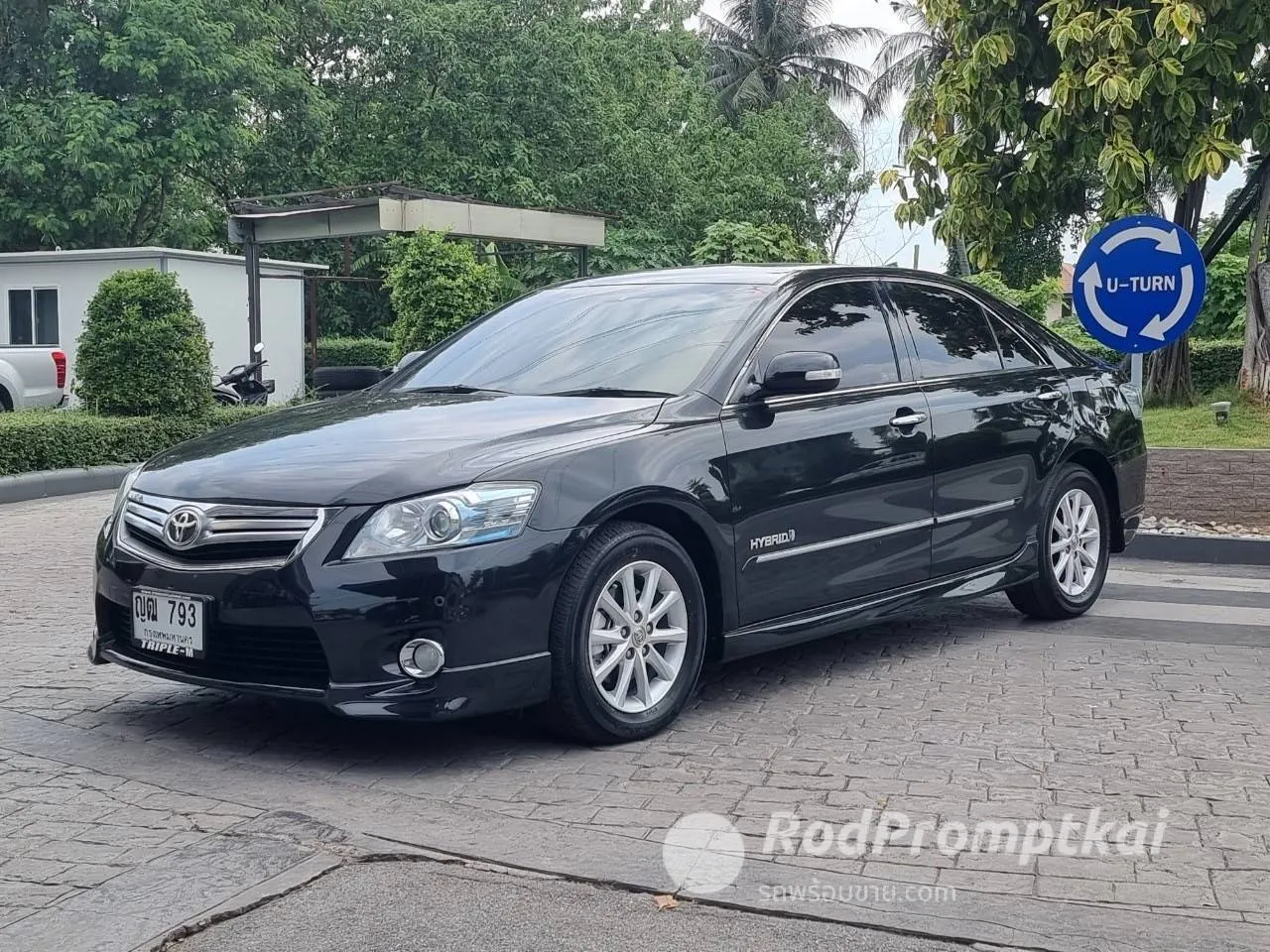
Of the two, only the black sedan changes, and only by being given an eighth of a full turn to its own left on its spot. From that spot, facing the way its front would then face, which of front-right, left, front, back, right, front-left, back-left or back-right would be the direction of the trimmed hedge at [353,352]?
back

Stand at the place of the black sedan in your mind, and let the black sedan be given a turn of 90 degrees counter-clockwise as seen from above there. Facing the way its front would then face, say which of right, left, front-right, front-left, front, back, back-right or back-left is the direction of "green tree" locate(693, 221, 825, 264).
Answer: back-left

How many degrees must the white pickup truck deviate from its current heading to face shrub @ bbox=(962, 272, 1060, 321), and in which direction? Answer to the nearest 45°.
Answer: approximately 180°

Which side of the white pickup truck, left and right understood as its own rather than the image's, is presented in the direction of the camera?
left

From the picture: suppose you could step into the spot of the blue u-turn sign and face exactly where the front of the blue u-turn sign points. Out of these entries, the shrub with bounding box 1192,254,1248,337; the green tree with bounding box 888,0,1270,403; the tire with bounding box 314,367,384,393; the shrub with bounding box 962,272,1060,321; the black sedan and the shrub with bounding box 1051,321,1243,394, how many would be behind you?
4

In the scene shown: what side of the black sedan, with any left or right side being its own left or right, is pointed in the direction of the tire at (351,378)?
right

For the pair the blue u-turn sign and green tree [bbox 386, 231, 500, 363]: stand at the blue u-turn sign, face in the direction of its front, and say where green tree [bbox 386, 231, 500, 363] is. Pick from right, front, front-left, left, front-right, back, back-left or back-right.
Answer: back-right

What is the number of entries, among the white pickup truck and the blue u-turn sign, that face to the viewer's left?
1

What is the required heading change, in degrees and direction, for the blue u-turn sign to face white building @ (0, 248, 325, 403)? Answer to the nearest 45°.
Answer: approximately 135° to its right

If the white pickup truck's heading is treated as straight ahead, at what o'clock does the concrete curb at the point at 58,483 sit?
The concrete curb is roughly at 9 o'clock from the white pickup truck.

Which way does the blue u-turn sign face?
toward the camera

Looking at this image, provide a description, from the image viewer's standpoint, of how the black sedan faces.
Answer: facing the viewer and to the left of the viewer

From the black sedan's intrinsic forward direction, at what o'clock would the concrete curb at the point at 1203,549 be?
The concrete curb is roughly at 6 o'clock from the black sedan.
